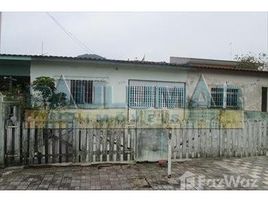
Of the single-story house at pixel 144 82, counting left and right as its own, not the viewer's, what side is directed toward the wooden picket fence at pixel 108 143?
front

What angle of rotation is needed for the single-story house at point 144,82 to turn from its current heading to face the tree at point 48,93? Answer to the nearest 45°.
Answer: approximately 90° to its right

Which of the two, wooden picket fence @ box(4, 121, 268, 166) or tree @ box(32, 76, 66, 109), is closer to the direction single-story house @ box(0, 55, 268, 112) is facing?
the wooden picket fence

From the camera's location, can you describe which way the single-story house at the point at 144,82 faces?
facing the viewer

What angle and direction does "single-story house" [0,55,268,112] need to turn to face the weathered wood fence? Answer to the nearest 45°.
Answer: approximately 45° to its left
